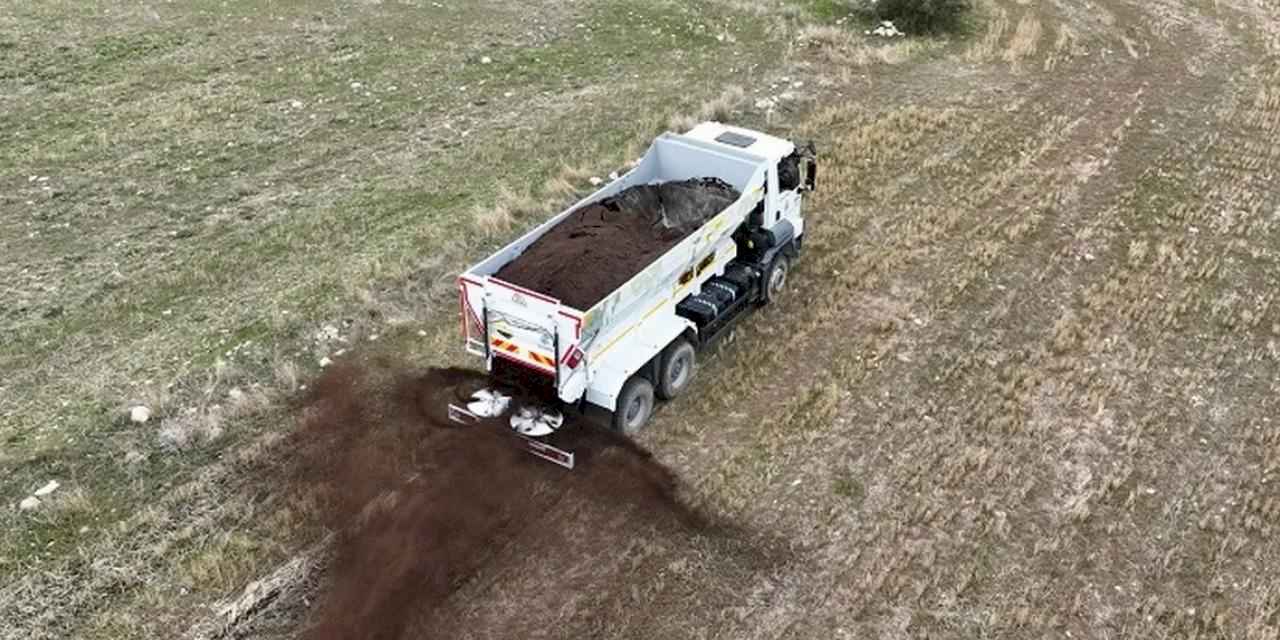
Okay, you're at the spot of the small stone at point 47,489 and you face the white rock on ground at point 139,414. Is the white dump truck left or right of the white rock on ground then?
right

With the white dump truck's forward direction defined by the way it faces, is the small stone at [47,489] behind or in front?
behind

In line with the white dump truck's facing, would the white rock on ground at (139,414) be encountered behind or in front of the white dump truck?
behind

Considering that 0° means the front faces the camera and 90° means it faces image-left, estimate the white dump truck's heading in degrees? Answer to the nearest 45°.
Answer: approximately 225°
